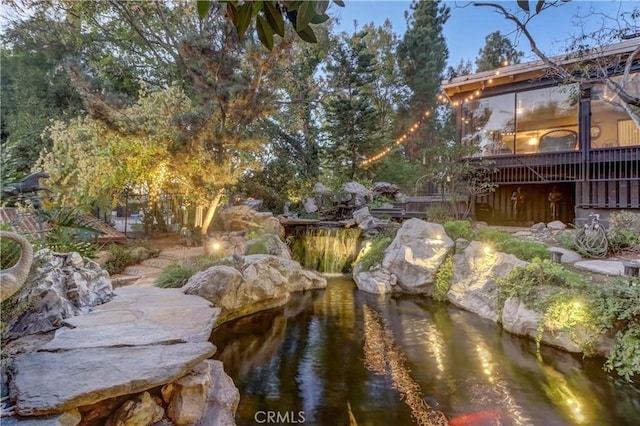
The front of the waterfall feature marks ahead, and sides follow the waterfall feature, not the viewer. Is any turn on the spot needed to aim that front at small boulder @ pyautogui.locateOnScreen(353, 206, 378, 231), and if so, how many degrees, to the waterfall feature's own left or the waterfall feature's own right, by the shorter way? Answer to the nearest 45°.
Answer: approximately 135° to the waterfall feature's own left

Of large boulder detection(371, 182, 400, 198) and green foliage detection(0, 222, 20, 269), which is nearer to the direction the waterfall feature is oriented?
the green foliage

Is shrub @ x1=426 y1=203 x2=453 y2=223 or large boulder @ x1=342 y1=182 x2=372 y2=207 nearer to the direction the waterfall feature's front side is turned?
the shrub

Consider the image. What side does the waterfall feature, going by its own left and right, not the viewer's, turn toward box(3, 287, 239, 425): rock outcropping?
front

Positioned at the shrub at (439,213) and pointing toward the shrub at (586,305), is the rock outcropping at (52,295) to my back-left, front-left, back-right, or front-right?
front-right

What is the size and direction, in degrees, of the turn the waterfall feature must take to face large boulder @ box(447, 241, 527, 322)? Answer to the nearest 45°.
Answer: approximately 45° to its left

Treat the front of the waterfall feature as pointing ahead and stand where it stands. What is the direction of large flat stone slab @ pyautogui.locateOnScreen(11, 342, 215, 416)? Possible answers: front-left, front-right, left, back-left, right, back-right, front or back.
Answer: front

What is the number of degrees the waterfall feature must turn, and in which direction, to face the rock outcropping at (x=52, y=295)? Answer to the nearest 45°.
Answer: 0° — it already faces it

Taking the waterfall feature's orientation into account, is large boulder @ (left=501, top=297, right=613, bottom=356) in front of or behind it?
in front

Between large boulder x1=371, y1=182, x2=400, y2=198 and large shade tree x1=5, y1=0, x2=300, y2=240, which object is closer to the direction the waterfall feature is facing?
the large shade tree

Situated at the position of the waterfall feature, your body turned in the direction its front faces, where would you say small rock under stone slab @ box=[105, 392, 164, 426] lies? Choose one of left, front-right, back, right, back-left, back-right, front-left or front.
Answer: front

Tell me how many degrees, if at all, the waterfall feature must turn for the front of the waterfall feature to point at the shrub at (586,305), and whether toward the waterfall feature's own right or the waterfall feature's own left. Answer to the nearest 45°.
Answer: approximately 45° to the waterfall feature's own left

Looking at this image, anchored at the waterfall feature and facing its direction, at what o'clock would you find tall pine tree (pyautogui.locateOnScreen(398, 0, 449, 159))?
The tall pine tree is roughly at 7 o'clock from the waterfall feature.

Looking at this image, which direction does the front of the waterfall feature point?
toward the camera

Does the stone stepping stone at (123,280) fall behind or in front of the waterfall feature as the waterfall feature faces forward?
in front

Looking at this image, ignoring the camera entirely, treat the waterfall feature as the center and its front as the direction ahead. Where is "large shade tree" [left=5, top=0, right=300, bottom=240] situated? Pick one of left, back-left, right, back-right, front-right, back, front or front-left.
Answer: front-right

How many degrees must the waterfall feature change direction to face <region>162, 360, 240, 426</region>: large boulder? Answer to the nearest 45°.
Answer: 0° — it already faces it

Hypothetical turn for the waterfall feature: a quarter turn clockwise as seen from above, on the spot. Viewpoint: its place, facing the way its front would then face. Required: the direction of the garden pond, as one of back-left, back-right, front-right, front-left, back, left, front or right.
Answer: left
